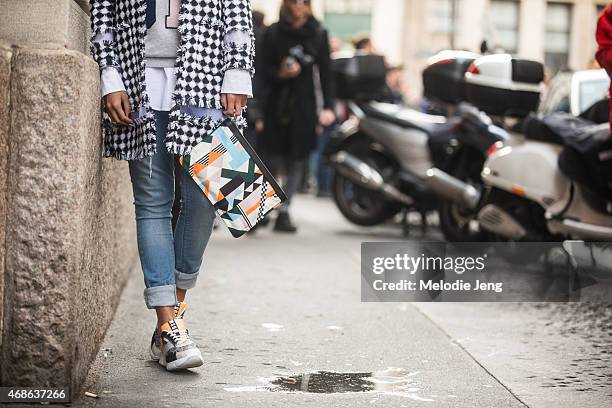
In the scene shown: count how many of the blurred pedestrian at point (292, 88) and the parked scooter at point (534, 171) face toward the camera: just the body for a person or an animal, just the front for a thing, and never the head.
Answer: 1

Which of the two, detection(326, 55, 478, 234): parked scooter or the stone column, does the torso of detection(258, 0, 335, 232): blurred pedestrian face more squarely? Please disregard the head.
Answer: the stone column

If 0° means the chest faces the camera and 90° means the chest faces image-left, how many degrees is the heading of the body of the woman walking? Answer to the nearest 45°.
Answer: approximately 0°

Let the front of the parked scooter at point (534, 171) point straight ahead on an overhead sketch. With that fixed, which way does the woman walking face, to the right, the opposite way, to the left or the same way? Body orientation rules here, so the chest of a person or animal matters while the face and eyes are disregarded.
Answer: to the right

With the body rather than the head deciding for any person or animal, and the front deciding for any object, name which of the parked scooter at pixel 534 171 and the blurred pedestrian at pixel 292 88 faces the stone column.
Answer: the blurred pedestrian

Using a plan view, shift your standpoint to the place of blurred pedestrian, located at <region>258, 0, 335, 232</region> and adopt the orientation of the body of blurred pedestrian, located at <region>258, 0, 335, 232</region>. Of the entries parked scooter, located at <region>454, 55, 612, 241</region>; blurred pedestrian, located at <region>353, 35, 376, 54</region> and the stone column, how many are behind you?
1

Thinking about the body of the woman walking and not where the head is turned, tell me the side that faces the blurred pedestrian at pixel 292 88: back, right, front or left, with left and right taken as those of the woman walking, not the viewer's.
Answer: back

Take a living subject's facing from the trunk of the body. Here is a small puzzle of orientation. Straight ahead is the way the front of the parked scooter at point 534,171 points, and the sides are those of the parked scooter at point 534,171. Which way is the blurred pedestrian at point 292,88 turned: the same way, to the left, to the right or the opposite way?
to the right

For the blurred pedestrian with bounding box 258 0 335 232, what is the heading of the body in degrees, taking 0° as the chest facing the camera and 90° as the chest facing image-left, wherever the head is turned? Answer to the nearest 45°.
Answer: approximately 0°

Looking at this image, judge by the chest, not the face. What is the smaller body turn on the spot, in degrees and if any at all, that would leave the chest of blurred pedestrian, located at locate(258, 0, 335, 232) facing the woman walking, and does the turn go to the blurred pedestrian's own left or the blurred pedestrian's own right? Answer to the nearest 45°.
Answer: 0° — they already face them

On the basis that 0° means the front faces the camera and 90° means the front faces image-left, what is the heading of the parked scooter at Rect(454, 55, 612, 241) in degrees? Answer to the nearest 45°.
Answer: approximately 270°

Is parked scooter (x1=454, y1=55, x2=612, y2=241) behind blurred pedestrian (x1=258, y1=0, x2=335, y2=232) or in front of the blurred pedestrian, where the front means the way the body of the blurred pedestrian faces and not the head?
in front

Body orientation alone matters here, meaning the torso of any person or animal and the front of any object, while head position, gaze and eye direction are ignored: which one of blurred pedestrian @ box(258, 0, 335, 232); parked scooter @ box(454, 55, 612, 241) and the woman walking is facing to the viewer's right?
the parked scooter
